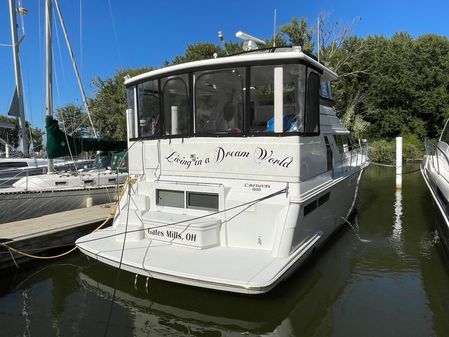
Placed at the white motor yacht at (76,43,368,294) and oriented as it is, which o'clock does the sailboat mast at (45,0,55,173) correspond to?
The sailboat mast is roughly at 9 o'clock from the white motor yacht.

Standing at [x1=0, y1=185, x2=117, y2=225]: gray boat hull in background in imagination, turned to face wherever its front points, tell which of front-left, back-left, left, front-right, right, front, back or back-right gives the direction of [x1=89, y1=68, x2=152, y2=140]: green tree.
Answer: back-right

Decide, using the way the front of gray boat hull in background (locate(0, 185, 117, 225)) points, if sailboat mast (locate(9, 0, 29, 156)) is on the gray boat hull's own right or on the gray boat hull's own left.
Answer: on the gray boat hull's own right

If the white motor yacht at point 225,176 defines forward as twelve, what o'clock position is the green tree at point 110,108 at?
The green tree is roughly at 10 o'clock from the white motor yacht.

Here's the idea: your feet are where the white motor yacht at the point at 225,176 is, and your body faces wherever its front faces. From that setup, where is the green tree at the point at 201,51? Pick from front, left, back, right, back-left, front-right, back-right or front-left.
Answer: front-left

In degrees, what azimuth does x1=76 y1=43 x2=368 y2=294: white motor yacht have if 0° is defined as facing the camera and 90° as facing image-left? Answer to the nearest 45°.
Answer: approximately 225°

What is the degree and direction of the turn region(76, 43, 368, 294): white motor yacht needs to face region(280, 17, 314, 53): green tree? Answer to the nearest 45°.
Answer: approximately 45° to its left

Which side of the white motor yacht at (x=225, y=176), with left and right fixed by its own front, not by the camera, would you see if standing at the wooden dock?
left

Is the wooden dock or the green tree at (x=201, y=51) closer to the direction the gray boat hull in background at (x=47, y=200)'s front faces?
the wooden dock
